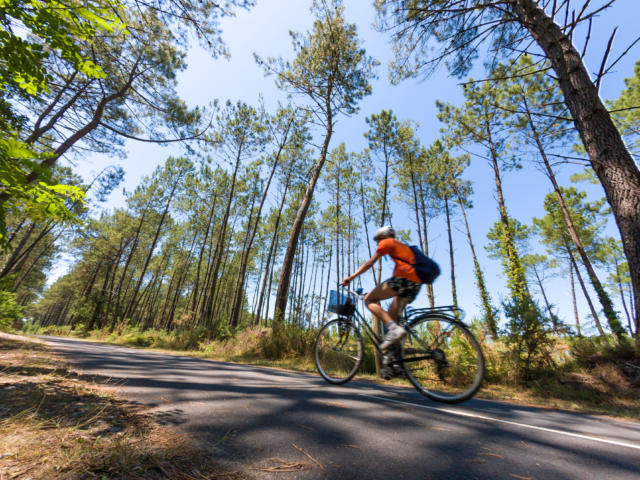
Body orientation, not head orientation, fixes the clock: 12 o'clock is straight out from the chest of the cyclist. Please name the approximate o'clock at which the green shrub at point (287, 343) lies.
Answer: The green shrub is roughly at 2 o'clock from the cyclist.

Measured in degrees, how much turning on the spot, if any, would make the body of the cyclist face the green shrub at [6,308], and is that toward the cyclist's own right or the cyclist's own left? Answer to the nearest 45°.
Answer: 0° — they already face it

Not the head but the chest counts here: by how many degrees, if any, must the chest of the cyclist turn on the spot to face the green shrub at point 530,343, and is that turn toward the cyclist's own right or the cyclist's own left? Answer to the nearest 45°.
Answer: approximately 135° to the cyclist's own right

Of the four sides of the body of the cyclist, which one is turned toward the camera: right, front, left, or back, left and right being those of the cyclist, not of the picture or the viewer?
left

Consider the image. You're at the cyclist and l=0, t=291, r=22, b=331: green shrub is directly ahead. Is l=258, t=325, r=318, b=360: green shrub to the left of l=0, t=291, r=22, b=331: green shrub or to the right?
right
